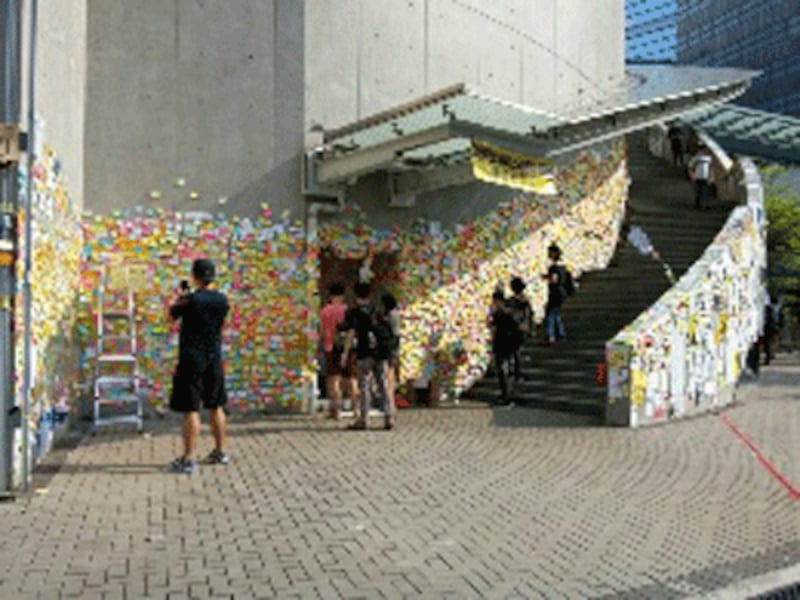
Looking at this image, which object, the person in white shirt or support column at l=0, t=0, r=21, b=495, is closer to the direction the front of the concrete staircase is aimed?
the support column

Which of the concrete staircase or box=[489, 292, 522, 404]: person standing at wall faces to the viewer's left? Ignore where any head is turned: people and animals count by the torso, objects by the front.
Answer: the person standing at wall

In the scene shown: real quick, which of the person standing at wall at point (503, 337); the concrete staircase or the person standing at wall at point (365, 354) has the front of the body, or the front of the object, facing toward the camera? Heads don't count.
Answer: the concrete staircase

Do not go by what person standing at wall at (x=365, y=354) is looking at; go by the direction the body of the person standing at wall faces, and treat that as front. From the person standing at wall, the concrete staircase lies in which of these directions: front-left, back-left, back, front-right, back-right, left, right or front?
right

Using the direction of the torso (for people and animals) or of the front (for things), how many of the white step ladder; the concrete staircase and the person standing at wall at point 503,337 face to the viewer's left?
1

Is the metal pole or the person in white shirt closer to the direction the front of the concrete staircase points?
the metal pole

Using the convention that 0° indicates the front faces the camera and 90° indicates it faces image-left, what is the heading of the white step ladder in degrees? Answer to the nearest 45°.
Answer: approximately 0°

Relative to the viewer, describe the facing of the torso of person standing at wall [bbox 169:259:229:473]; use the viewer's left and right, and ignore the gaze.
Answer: facing away from the viewer and to the left of the viewer

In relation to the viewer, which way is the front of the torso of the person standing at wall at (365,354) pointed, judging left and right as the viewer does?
facing away from the viewer and to the left of the viewer

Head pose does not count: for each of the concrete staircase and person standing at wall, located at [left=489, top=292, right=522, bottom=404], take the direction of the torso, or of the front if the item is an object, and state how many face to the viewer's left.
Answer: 1

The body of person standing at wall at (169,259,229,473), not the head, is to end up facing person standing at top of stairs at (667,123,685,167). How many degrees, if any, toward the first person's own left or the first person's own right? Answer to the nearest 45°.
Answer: approximately 90° to the first person's own right

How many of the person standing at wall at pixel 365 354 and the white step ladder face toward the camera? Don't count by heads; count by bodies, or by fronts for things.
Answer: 1

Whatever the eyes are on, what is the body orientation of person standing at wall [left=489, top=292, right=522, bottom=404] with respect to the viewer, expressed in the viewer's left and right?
facing to the left of the viewer

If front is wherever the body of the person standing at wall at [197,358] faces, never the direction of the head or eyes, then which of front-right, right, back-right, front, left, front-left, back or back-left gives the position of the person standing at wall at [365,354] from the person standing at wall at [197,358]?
right
